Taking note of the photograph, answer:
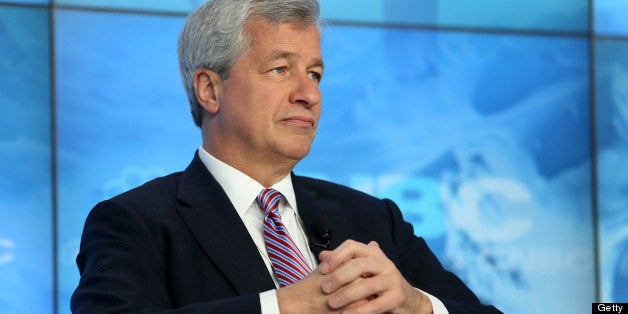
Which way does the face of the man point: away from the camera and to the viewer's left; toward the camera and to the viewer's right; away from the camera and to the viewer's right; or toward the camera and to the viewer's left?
toward the camera and to the viewer's right

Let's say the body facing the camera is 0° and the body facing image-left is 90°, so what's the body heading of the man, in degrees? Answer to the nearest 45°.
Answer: approximately 315°
